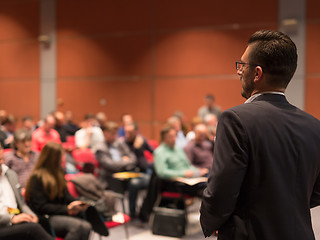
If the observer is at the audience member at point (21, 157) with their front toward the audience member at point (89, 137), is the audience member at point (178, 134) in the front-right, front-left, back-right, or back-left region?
front-right

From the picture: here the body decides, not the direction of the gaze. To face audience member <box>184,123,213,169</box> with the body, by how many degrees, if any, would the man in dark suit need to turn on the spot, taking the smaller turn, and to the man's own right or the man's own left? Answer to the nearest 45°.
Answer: approximately 45° to the man's own right

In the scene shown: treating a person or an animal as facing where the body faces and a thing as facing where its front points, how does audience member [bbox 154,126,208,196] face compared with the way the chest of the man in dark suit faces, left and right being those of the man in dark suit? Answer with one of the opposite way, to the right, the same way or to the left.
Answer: the opposite way

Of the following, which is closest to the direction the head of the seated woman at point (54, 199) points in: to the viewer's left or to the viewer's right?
to the viewer's right

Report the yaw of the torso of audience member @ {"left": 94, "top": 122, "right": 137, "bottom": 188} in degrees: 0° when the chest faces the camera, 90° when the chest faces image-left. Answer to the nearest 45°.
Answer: approximately 315°

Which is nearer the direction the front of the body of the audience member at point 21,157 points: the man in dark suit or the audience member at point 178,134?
the man in dark suit

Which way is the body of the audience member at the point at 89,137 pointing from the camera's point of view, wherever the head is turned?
toward the camera

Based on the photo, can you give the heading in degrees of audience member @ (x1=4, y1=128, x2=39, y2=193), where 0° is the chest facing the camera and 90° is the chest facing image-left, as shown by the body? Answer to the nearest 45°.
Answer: approximately 315°

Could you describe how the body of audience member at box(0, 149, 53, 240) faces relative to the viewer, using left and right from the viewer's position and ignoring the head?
facing the viewer and to the right of the viewer

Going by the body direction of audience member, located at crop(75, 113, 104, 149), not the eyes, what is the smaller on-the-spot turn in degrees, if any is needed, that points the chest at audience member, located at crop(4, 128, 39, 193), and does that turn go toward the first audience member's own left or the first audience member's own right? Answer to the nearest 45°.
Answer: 0° — they already face them

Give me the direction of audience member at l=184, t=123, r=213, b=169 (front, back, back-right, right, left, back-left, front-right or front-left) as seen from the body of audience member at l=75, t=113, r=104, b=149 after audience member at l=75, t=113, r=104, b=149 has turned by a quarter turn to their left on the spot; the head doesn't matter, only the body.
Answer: front-right
